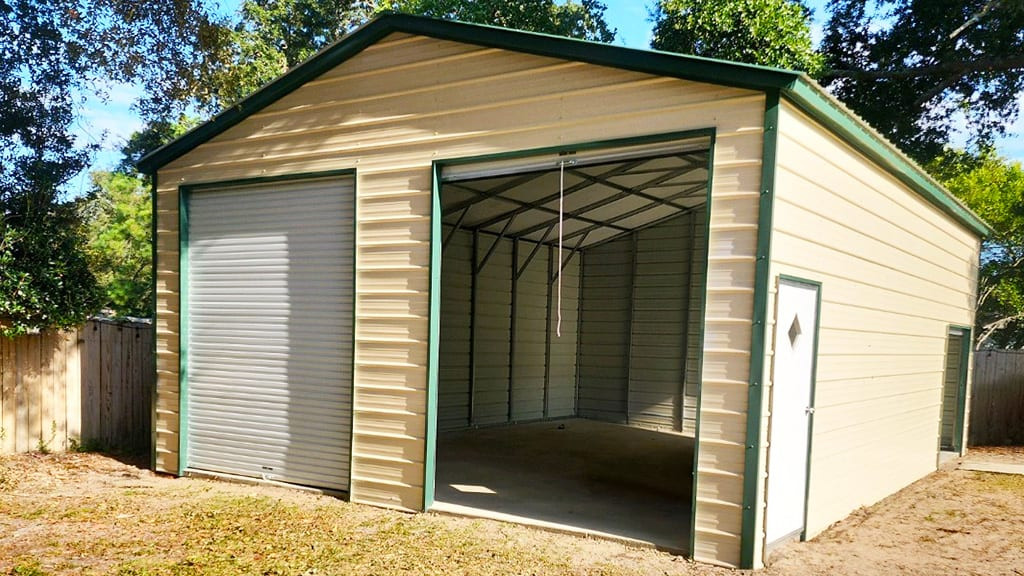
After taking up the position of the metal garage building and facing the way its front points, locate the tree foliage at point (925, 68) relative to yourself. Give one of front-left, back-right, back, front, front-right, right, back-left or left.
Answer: back

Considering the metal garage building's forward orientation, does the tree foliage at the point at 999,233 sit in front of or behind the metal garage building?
behind

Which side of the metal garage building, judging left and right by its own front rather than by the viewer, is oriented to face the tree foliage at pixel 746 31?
back

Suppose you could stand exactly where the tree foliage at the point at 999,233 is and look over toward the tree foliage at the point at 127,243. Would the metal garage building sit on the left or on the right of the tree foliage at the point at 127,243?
left

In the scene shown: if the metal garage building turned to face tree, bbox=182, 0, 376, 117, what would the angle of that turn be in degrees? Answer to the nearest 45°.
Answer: approximately 90° to its right

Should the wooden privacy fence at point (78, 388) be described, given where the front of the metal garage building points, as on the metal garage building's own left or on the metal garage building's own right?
on the metal garage building's own right

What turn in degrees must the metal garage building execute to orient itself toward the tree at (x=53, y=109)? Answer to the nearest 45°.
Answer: approximately 45° to its right

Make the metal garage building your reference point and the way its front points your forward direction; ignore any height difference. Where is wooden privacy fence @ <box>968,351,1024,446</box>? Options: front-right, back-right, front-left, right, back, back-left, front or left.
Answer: back

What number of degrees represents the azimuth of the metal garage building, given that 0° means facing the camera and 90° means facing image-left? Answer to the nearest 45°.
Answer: approximately 45°

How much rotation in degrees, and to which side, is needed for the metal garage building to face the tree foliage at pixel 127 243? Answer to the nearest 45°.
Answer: approximately 90° to its right

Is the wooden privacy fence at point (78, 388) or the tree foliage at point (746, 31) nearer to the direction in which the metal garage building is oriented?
the wooden privacy fence
